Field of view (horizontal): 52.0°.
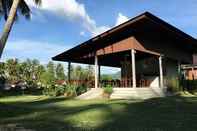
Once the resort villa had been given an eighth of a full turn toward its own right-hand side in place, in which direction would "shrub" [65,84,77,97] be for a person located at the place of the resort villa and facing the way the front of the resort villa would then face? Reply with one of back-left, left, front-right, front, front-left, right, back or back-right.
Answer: front

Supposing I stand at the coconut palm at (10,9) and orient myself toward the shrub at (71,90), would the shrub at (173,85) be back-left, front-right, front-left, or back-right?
front-right

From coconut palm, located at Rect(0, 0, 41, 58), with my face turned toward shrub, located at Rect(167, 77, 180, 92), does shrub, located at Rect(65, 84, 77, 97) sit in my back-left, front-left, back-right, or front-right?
front-left

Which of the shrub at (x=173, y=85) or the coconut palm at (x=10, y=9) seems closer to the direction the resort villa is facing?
the coconut palm
